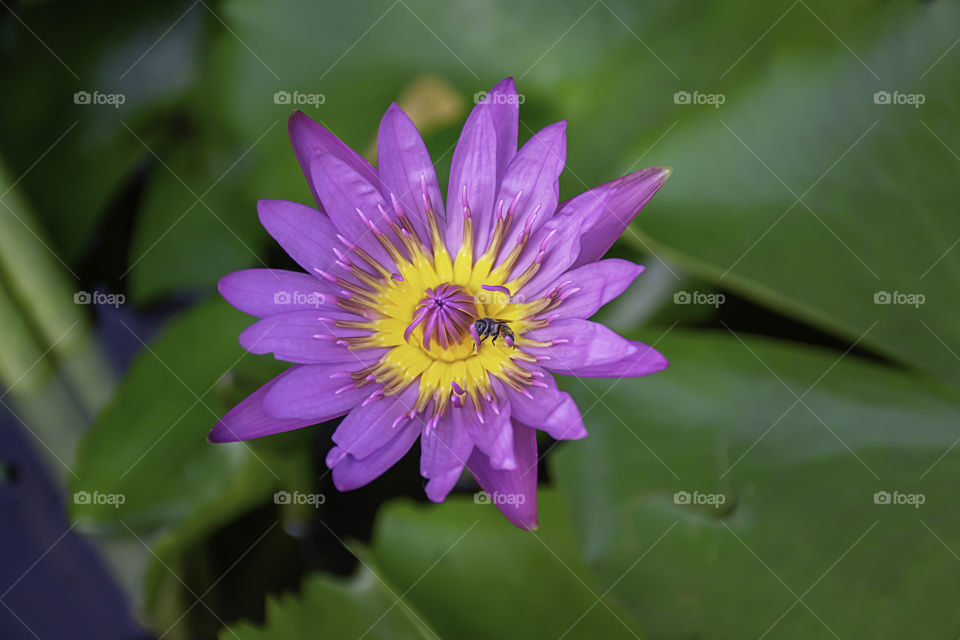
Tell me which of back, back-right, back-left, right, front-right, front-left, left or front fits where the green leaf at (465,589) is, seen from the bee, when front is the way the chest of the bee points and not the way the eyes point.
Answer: left
